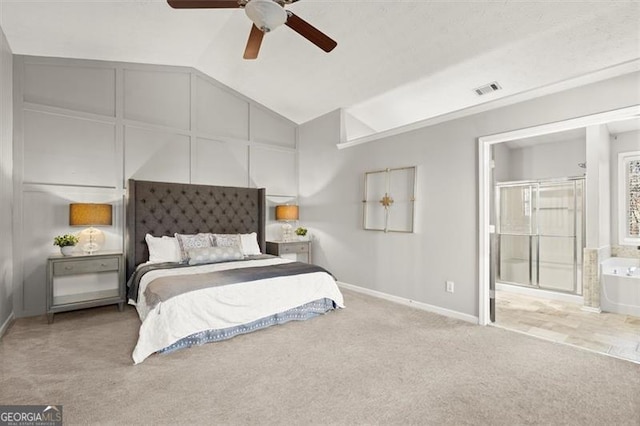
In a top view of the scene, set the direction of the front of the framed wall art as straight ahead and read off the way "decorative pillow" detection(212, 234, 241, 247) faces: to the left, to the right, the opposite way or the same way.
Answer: to the left

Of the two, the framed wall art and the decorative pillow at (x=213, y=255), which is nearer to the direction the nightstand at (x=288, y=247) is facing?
the framed wall art

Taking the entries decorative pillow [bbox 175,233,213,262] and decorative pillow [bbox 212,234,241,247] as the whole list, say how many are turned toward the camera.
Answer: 2

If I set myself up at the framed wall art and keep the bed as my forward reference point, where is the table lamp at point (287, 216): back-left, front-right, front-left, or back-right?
front-right

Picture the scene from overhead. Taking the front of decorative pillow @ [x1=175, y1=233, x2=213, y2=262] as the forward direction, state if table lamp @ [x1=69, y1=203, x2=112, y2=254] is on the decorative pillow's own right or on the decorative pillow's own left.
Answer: on the decorative pillow's own right

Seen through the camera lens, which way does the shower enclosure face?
facing the viewer and to the left of the viewer

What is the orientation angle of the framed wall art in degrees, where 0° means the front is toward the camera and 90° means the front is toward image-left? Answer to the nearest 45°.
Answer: approximately 45°

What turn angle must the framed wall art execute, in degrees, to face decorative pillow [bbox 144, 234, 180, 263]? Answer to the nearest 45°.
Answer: approximately 45° to its right

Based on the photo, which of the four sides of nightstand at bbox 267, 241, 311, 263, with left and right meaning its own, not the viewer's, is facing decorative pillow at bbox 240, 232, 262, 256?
right

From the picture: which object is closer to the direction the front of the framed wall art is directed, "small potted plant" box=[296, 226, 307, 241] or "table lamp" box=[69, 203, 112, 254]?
the table lamp

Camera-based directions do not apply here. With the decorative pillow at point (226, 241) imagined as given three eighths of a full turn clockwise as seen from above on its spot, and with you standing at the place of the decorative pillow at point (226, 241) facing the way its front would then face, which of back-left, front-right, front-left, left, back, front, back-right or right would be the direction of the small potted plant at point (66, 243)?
front-left

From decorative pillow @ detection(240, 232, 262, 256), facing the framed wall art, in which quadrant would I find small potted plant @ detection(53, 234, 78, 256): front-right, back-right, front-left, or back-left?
back-right

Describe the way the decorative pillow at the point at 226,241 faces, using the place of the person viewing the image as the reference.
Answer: facing the viewer
